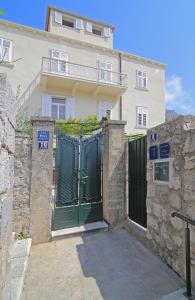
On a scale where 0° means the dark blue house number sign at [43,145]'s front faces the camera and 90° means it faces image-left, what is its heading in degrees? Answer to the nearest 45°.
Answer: approximately 0°

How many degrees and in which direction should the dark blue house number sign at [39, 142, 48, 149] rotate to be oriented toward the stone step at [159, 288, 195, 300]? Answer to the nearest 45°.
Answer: approximately 45° to its left

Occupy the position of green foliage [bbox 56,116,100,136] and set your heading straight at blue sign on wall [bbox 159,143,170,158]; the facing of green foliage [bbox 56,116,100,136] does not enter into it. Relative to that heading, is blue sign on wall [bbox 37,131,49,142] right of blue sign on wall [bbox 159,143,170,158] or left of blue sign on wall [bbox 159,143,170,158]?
right

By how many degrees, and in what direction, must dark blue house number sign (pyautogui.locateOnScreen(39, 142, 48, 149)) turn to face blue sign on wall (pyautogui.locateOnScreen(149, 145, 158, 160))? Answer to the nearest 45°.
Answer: approximately 45° to its left

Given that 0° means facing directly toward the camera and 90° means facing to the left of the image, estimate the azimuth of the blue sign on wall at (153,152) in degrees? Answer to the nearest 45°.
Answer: approximately 45°

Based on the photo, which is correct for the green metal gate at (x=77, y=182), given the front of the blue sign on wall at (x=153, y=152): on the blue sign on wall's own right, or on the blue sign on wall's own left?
on the blue sign on wall's own right

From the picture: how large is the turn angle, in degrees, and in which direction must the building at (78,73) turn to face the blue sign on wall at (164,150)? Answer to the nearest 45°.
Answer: approximately 45° to its right
